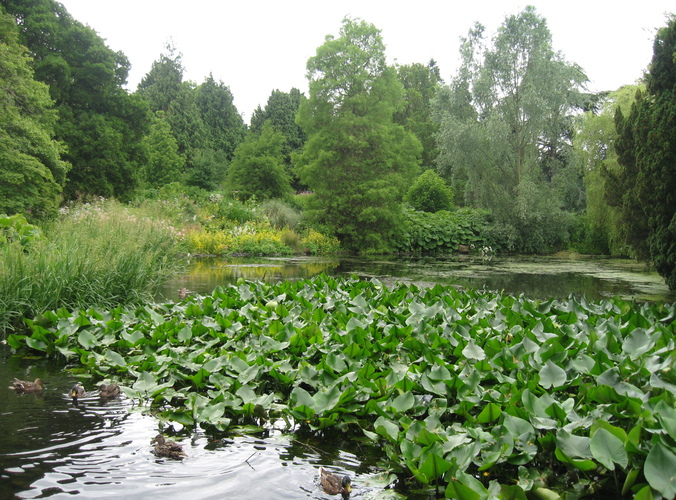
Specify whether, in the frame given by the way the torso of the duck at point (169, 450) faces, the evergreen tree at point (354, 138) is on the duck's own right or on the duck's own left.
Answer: on the duck's own right

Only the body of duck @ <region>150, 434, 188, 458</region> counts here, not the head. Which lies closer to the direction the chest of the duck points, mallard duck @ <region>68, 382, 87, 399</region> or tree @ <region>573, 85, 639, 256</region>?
the mallard duck

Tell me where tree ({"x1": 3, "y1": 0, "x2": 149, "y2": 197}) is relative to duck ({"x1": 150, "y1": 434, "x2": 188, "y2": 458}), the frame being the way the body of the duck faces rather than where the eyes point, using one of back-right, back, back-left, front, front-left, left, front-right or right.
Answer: right

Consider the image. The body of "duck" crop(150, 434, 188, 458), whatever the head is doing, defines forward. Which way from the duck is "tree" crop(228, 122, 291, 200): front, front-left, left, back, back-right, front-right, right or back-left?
right

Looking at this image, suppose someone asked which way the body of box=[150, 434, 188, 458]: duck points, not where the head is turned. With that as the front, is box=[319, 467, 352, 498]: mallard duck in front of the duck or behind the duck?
behind

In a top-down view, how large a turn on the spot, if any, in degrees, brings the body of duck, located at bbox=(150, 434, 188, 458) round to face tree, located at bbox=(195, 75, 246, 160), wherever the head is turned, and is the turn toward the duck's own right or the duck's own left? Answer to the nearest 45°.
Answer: approximately 90° to the duck's own right

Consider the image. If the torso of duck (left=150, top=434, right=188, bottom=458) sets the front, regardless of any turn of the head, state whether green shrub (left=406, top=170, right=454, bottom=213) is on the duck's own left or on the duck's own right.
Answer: on the duck's own right

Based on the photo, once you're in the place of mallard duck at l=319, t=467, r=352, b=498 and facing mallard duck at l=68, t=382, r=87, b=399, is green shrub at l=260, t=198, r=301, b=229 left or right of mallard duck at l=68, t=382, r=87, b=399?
right

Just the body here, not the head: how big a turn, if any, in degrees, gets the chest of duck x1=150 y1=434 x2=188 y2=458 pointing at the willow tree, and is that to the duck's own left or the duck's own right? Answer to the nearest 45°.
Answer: approximately 135° to the duck's own right

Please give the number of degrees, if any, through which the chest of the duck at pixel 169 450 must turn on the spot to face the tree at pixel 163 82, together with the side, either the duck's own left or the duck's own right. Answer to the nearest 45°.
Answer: approximately 90° to the duck's own right

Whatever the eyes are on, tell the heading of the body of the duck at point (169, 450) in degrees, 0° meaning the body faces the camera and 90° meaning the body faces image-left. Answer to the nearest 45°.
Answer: approximately 90°

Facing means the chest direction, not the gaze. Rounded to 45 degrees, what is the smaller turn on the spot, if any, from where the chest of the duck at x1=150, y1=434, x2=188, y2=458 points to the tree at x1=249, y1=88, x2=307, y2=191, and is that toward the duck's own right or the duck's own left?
approximately 90° to the duck's own right
